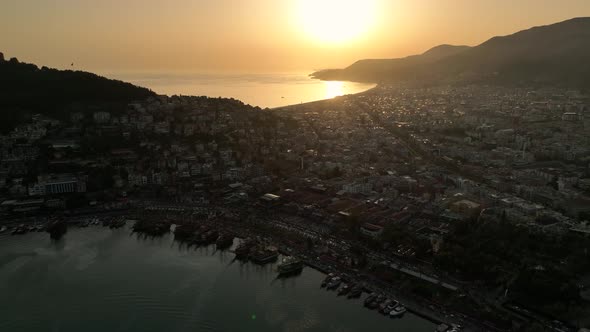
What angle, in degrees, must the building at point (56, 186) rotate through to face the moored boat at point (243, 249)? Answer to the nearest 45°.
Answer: approximately 45° to its left

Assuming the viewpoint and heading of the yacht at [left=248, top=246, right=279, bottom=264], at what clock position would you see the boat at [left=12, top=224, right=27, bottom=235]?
The boat is roughly at 2 o'clock from the yacht.

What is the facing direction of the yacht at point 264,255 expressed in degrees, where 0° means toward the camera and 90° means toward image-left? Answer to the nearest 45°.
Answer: approximately 45°

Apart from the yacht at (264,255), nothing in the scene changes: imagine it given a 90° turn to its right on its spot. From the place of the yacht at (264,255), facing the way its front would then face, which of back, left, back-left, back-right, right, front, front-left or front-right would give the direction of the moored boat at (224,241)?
front

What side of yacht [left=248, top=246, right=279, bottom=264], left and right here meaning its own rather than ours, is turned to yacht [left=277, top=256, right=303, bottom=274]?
left

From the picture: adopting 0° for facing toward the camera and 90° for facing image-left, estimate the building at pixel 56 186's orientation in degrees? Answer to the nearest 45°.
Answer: approximately 0°

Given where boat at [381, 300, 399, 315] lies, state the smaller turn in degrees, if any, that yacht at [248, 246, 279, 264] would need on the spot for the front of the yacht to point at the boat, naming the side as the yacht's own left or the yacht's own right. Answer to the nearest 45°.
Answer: approximately 90° to the yacht's own left

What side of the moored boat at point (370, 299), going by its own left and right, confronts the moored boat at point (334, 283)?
right

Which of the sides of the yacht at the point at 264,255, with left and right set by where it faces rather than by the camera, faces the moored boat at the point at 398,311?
left

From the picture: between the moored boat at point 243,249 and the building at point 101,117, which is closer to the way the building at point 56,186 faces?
the moored boat
